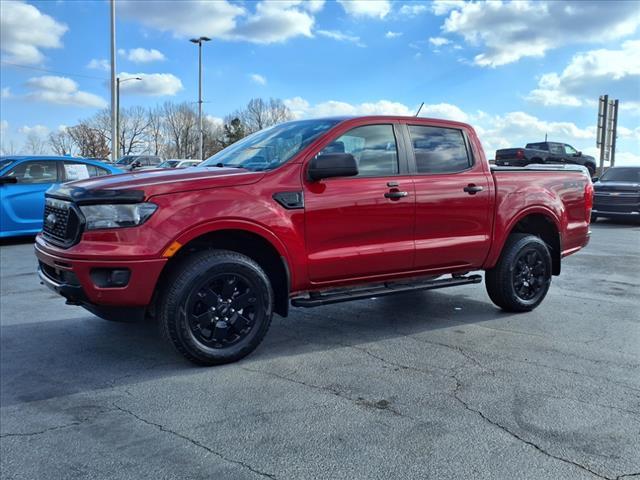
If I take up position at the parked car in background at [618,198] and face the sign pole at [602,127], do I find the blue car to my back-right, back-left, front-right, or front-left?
back-left

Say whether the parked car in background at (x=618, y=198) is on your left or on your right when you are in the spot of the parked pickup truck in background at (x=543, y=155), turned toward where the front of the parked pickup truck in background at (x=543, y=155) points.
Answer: on your right

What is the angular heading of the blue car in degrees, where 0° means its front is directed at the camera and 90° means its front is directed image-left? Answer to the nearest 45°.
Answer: approximately 90°

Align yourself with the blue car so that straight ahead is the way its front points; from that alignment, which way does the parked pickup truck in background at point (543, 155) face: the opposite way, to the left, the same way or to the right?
the opposite way

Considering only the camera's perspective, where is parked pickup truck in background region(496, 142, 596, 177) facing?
facing away from the viewer and to the right of the viewer

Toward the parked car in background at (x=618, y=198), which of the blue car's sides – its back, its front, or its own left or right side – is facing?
back

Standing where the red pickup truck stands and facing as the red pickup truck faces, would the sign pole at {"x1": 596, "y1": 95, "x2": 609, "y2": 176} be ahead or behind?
behind

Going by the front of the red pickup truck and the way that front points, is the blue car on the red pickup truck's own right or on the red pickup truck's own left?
on the red pickup truck's own right

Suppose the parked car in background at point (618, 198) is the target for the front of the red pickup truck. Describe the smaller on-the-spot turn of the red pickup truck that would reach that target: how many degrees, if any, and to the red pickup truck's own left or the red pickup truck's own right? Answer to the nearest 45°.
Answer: approximately 180°

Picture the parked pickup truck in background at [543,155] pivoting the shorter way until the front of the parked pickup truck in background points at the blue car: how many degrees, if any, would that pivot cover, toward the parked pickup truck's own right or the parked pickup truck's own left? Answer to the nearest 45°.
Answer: approximately 135° to the parked pickup truck's own right
